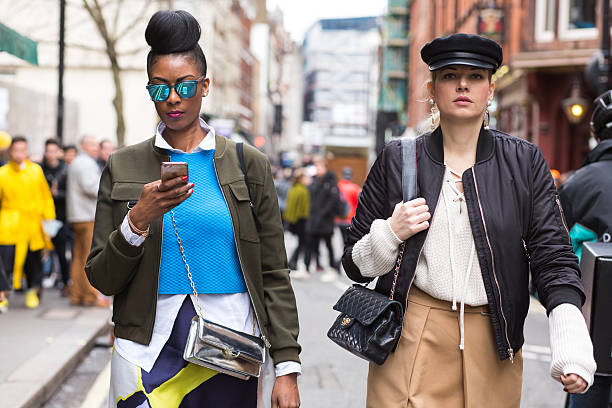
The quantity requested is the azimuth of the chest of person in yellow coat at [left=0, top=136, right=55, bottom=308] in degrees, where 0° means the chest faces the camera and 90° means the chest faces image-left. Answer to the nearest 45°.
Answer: approximately 0°

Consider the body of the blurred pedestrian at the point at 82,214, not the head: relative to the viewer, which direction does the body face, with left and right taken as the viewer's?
facing to the right of the viewer

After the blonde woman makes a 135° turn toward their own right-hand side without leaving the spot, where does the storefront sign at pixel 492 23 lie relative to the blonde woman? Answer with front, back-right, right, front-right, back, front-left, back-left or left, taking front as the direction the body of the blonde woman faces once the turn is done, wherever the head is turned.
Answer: front-right
